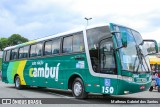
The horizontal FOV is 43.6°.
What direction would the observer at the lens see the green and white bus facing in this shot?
facing the viewer and to the right of the viewer
